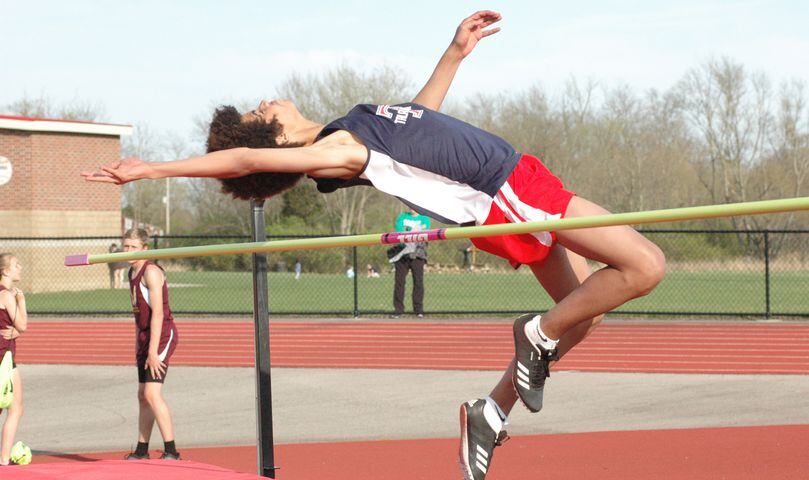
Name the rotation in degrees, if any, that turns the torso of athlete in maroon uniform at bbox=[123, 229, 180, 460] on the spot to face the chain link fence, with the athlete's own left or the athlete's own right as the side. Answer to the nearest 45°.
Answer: approximately 135° to the athlete's own right

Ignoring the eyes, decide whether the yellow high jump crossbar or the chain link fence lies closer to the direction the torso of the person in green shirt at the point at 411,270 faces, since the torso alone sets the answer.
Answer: the yellow high jump crossbar

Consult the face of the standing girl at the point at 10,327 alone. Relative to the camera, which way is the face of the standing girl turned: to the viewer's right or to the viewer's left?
to the viewer's right

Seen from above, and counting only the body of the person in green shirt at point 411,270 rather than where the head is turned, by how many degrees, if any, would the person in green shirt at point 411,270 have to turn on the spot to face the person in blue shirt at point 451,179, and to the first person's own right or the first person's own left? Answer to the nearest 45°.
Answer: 0° — they already face them

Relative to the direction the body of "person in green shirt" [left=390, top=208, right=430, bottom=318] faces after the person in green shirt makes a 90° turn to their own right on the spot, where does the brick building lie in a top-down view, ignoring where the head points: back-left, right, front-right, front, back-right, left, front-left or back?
front-right

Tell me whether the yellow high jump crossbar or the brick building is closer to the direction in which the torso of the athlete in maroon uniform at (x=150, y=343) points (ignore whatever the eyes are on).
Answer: the yellow high jump crossbar

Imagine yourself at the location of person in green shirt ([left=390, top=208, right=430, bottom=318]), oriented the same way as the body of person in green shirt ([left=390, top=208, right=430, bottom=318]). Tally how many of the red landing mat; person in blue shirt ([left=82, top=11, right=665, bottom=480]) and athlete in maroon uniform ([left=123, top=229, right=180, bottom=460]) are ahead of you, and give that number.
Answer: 3

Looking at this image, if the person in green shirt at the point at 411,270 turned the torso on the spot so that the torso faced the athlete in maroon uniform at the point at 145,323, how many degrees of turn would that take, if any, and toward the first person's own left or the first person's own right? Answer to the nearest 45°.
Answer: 0° — they already face them

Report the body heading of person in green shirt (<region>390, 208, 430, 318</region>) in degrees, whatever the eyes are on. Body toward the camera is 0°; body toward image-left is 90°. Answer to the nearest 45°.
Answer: approximately 0°

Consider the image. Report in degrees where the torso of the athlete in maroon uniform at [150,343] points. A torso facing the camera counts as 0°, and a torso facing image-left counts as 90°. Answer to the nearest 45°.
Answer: approximately 45°
